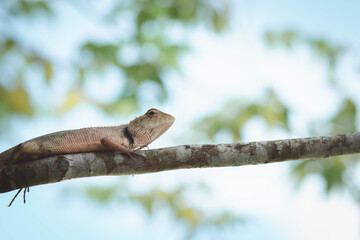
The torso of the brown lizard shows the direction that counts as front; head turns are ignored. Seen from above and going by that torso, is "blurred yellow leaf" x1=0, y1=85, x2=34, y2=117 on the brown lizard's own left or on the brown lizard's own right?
on the brown lizard's own left

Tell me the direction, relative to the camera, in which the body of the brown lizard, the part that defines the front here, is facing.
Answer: to the viewer's right

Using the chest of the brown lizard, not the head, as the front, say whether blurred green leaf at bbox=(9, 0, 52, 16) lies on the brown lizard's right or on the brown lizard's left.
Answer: on the brown lizard's left
